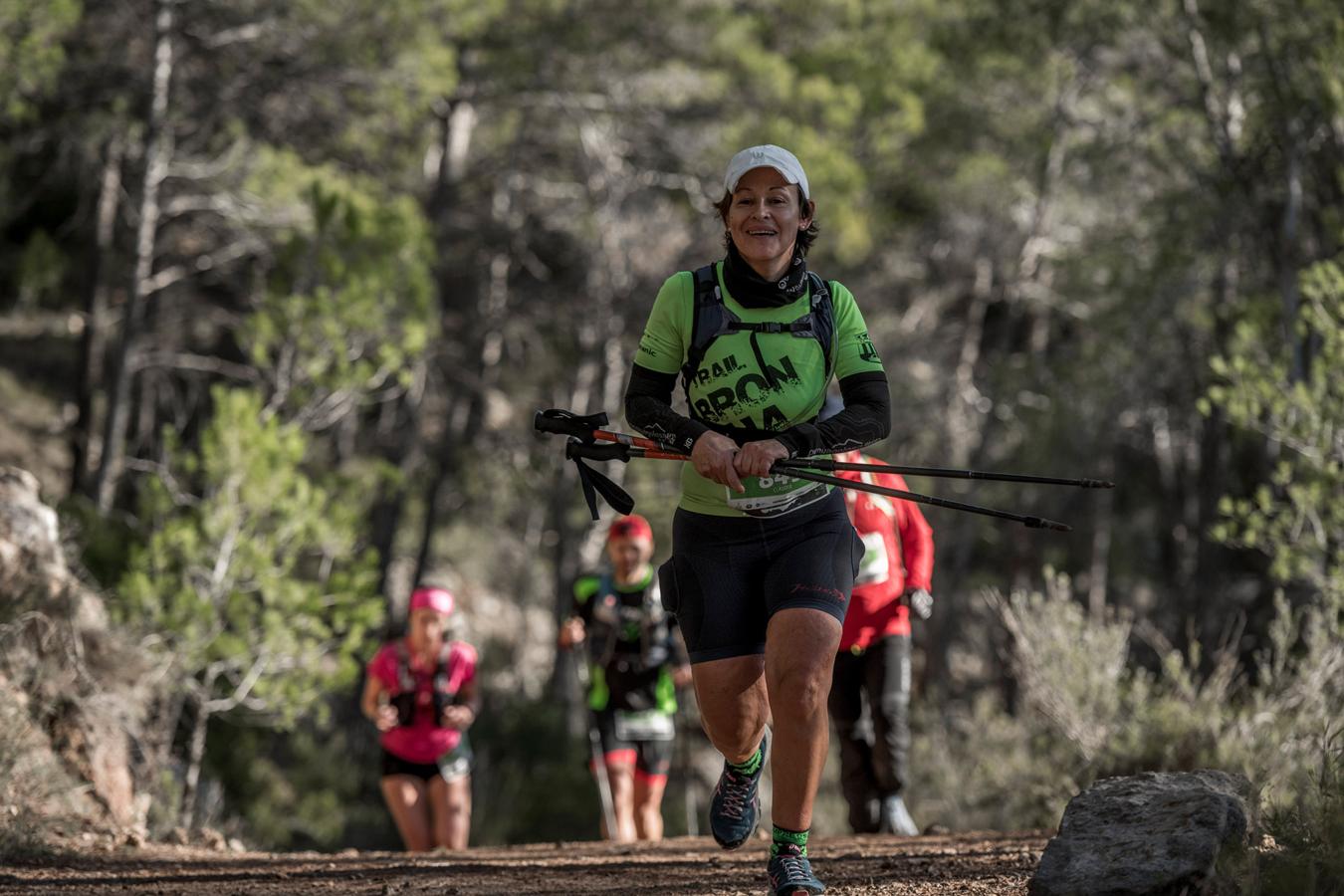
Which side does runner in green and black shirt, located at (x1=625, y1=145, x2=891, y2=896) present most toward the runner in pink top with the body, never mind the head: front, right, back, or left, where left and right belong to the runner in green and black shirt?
back

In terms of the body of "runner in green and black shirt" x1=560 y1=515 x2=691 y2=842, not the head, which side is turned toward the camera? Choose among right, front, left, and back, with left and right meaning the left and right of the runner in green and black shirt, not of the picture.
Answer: front

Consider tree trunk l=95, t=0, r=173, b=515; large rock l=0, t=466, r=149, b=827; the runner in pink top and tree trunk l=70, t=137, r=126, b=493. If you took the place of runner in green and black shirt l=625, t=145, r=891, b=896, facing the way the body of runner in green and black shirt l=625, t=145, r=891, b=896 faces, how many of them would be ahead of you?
0

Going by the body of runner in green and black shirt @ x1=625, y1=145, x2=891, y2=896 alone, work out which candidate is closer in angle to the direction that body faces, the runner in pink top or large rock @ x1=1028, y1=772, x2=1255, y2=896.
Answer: the large rock

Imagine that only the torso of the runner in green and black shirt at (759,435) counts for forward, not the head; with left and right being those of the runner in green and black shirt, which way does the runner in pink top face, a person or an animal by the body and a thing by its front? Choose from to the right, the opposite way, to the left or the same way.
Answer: the same way

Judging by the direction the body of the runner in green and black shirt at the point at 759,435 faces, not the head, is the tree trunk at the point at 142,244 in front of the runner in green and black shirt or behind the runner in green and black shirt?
behind

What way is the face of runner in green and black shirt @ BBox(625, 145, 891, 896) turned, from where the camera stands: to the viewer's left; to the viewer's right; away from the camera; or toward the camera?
toward the camera

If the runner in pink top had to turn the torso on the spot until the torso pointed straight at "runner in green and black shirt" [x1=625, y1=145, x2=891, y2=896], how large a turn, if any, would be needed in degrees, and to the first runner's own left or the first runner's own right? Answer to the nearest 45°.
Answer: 0° — they already face them

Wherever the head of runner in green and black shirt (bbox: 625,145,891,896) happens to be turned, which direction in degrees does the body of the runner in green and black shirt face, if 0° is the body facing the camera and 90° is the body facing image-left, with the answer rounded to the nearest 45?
approximately 0°

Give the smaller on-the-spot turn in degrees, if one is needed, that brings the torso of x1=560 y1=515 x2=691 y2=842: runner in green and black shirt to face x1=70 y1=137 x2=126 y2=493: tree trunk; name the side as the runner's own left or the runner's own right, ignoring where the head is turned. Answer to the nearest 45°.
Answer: approximately 135° to the runner's own right

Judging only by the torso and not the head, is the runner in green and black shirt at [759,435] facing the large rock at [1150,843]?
no

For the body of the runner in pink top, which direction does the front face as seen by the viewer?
toward the camera

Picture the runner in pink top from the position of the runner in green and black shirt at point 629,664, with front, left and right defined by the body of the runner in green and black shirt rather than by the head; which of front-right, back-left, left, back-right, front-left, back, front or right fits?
right

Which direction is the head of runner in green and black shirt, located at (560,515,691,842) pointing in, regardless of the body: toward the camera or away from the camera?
toward the camera

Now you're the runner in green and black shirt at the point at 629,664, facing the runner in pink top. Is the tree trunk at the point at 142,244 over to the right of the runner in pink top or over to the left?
right

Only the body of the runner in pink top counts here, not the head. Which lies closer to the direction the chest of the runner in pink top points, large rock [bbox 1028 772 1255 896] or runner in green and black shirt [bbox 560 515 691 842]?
the large rock
